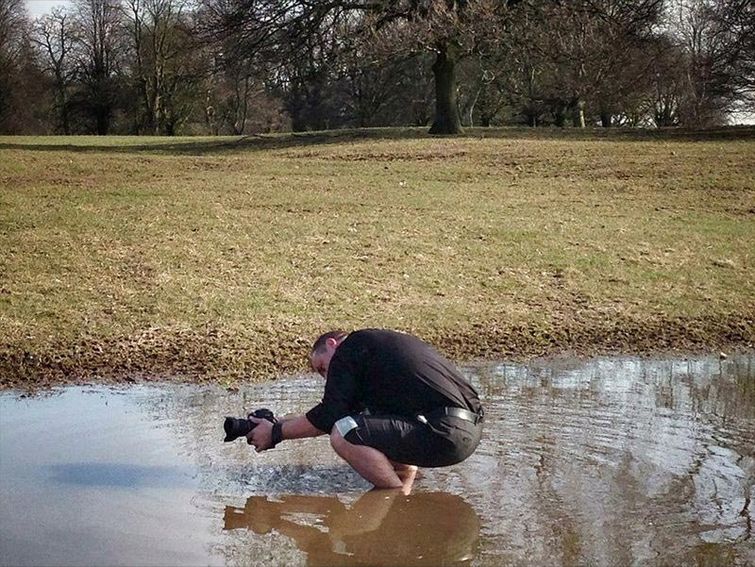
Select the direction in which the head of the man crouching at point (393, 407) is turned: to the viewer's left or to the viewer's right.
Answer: to the viewer's left

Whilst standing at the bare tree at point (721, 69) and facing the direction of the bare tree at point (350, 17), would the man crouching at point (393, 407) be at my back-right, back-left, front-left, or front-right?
front-left

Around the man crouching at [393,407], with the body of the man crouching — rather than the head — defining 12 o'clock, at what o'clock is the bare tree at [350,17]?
The bare tree is roughly at 3 o'clock from the man crouching.

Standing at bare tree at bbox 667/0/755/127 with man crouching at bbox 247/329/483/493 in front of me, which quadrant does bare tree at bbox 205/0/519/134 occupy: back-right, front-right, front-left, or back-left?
front-right

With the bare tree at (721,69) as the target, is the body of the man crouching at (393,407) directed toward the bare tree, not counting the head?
no

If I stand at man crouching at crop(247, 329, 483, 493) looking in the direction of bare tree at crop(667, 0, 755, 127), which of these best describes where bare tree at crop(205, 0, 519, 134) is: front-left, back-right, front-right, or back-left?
front-left

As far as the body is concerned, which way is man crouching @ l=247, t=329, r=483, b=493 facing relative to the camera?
to the viewer's left
